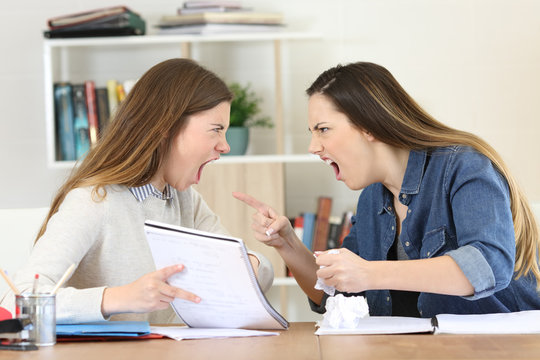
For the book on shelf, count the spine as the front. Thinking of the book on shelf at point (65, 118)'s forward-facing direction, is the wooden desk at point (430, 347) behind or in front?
in front

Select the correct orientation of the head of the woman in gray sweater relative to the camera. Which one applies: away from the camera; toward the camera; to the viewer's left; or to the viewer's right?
to the viewer's right

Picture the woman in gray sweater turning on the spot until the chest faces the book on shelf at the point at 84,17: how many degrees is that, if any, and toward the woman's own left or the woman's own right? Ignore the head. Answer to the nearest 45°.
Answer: approximately 135° to the woman's own left
